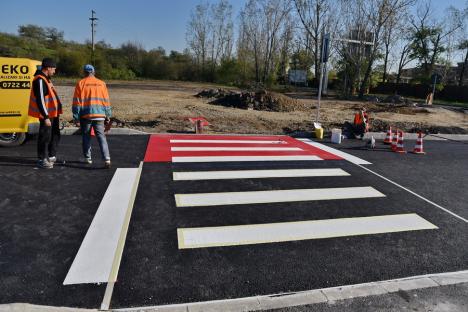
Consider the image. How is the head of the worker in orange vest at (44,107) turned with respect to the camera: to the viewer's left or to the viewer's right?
to the viewer's right

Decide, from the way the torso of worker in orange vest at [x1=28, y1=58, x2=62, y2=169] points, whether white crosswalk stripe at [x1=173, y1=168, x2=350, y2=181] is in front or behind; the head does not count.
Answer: in front

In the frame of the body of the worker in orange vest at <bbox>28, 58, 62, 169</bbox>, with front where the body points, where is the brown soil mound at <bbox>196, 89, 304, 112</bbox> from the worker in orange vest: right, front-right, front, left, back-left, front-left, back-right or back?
front-left

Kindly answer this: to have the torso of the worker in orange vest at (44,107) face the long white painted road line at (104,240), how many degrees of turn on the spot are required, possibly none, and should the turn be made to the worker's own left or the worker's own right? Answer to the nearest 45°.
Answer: approximately 90° to the worker's own right

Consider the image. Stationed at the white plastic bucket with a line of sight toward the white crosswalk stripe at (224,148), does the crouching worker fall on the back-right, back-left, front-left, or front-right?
back-right

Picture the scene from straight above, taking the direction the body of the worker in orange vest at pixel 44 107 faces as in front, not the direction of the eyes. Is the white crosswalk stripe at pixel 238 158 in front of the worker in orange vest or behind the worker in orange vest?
in front

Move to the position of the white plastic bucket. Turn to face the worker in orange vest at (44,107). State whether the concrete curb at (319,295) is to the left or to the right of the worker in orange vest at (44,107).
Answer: left

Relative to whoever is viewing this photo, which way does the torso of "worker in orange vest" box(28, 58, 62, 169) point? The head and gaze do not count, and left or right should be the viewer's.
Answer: facing to the right of the viewer
